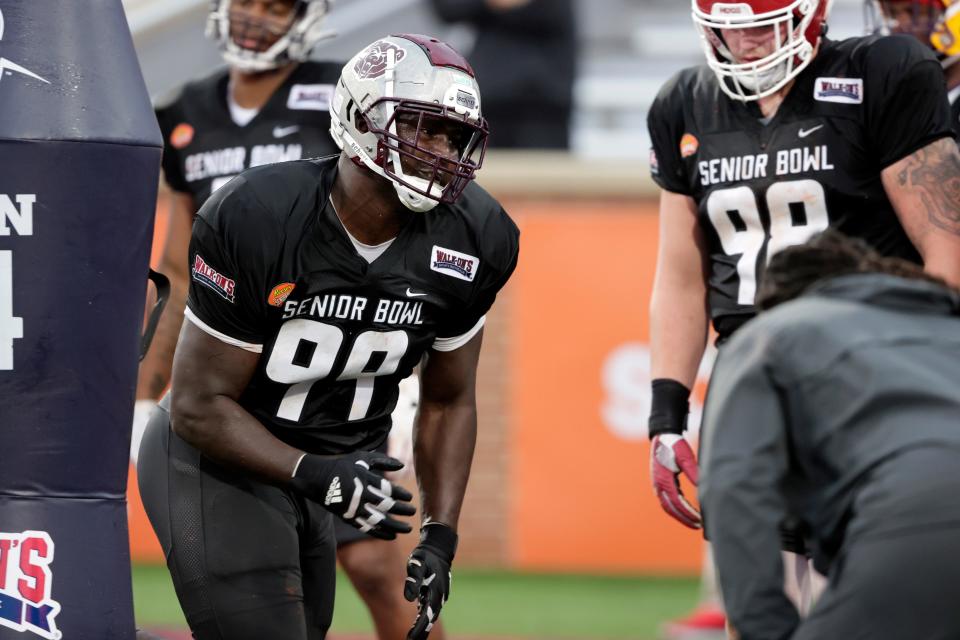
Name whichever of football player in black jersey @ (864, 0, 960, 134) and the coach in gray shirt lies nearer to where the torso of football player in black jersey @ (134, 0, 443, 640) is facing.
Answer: the coach in gray shirt

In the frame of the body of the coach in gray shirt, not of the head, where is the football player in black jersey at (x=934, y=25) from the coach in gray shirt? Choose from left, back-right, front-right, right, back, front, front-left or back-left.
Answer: front-right

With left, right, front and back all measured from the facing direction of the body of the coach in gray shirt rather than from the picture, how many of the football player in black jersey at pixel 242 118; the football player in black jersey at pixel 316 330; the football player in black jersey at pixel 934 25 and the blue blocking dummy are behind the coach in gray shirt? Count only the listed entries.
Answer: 0

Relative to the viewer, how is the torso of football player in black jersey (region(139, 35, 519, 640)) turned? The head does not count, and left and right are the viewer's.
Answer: facing the viewer and to the right of the viewer

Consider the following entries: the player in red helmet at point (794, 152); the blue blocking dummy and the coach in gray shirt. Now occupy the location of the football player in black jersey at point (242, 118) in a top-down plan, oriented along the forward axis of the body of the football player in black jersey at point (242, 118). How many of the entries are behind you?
0

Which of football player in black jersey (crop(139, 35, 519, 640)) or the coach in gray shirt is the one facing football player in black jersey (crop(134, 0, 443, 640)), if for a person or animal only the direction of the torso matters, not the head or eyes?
the coach in gray shirt

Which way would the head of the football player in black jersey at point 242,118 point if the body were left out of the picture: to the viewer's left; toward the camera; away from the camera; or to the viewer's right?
toward the camera

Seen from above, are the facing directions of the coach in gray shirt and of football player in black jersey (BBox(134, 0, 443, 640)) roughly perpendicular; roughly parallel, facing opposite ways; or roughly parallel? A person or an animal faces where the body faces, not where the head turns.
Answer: roughly parallel, facing opposite ways

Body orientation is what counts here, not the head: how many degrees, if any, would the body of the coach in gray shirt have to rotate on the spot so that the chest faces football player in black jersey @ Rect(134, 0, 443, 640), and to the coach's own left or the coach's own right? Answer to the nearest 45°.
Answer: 0° — they already face them

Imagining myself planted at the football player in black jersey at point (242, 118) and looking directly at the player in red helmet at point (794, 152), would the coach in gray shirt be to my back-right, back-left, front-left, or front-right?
front-right

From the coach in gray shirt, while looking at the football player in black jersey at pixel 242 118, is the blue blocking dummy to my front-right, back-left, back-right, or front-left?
front-left

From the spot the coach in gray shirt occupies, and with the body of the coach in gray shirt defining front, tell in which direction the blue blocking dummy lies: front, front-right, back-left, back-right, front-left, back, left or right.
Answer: front-left

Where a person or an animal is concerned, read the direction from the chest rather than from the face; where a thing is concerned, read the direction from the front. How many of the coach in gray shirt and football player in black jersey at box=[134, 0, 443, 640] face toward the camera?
1

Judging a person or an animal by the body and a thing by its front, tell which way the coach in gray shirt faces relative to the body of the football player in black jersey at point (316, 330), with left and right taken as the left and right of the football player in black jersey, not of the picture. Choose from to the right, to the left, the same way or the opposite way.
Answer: the opposite way

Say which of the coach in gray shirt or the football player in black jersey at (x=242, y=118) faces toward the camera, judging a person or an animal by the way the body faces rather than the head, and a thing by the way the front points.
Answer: the football player in black jersey

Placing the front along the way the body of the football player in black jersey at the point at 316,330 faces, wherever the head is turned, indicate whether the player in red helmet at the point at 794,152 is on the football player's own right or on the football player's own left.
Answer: on the football player's own left

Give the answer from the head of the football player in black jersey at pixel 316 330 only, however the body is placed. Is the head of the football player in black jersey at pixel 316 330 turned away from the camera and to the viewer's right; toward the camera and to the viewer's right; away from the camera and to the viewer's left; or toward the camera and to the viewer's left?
toward the camera and to the viewer's right

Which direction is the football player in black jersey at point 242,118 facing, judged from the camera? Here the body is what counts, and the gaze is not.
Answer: toward the camera

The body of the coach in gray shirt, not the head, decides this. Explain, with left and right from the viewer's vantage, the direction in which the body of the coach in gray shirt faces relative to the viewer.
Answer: facing away from the viewer and to the left of the viewer

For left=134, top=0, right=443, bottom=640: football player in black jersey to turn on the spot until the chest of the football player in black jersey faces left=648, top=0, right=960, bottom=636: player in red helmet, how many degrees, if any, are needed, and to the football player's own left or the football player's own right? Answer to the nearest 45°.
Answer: approximately 45° to the football player's own left

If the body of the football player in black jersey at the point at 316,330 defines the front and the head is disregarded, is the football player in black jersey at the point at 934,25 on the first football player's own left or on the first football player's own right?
on the first football player's own left
